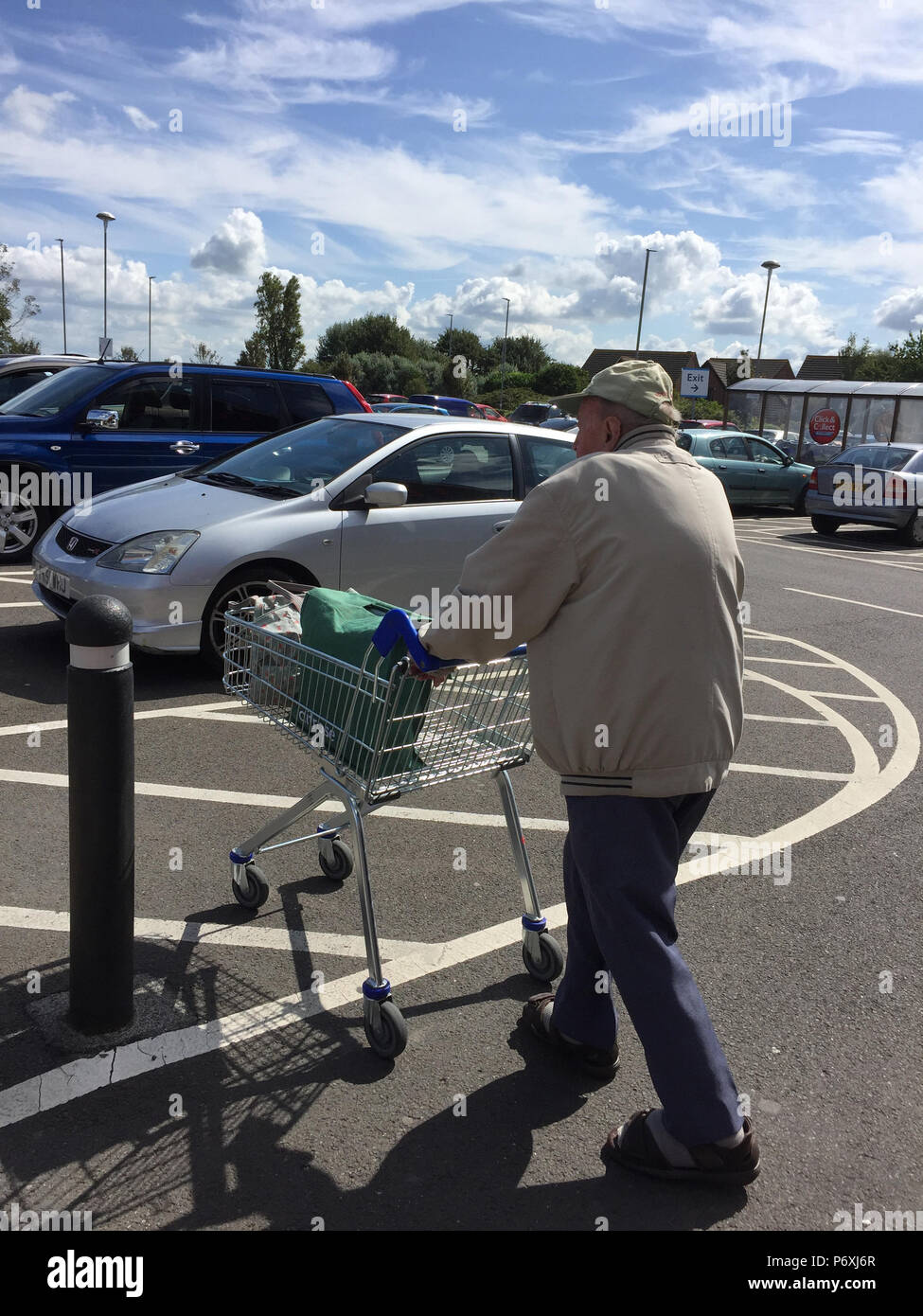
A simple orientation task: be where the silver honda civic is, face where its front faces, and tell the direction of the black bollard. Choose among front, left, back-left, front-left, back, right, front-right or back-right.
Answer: front-left

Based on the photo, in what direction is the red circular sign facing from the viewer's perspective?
toward the camera

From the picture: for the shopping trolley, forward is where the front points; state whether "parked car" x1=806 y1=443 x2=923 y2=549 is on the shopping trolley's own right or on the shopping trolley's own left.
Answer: on the shopping trolley's own right

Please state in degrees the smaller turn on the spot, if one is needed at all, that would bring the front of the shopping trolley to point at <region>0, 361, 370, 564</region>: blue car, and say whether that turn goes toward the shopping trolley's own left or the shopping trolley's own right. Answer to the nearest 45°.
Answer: approximately 45° to the shopping trolley's own right

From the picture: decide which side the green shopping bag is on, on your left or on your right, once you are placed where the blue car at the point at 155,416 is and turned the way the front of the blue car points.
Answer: on your left

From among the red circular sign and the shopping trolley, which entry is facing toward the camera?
the red circular sign

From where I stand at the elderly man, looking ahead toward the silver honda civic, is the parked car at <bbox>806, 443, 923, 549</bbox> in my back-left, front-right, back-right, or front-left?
front-right

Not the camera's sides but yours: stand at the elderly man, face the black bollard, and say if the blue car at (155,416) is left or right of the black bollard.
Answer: right

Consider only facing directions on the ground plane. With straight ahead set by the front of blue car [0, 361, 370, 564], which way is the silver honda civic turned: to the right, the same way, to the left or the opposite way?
the same way

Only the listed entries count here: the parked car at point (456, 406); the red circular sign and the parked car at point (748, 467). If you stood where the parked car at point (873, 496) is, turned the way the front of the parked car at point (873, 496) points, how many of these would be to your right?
0

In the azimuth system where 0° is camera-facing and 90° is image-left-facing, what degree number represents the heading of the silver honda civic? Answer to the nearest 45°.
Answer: approximately 45°

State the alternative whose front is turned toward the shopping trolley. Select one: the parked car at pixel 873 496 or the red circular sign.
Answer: the red circular sign

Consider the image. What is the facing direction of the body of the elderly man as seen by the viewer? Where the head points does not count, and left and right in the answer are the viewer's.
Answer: facing away from the viewer and to the left of the viewer

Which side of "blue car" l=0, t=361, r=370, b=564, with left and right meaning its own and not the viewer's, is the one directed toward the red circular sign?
back

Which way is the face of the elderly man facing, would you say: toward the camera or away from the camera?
away from the camera

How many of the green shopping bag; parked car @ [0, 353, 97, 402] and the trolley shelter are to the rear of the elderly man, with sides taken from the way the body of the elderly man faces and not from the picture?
0

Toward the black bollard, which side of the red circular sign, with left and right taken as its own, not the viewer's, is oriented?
front

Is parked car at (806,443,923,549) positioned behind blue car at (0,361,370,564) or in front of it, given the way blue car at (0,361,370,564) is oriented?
behind

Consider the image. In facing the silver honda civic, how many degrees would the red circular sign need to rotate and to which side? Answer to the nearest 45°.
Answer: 0° — it already faces it
